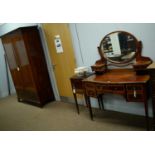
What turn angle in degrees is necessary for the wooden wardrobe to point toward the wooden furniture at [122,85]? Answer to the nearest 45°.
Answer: approximately 90° to its left

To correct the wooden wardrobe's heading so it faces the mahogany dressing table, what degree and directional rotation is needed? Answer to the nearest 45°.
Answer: approximately 90° to its left

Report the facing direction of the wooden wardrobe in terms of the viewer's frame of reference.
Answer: facing the viewer and to the left of the viewer
